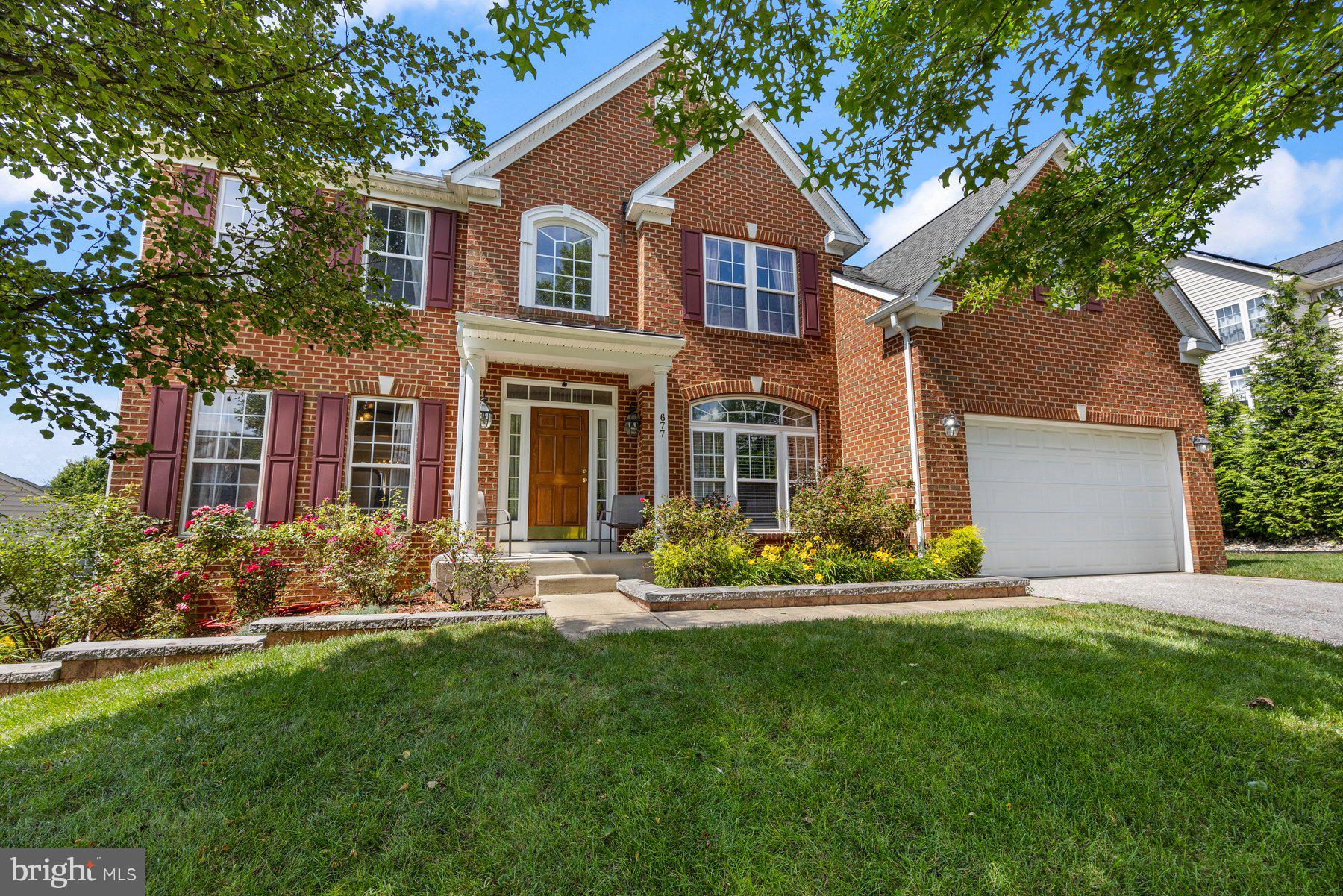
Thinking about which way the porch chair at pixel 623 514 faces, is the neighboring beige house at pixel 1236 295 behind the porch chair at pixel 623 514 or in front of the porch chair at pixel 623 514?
behind

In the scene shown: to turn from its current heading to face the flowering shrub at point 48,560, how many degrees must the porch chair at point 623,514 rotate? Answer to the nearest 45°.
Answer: approximately 45° to its right

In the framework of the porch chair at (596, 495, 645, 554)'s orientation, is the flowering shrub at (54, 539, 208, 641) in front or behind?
in front

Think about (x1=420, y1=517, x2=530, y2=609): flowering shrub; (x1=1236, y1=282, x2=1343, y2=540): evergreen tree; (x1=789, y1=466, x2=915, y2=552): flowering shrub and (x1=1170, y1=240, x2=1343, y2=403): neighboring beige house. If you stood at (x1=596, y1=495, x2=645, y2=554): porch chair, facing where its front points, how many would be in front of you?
1

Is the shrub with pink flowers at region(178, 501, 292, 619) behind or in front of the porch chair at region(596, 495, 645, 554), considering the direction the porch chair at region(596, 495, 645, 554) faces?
in front

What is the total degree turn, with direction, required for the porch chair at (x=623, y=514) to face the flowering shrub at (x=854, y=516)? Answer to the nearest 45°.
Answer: approximately 135° to its left

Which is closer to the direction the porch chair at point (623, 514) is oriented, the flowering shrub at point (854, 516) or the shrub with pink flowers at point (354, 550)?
the shrub with pink flowers

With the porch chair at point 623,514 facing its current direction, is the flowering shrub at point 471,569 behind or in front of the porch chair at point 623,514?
in front

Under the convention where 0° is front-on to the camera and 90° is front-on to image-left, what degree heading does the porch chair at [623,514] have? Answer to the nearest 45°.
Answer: approximately 45°
